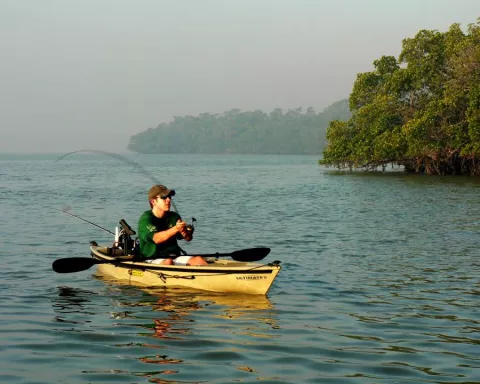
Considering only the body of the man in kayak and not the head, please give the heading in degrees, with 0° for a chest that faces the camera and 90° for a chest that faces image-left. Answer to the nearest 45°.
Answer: approximately 315°
